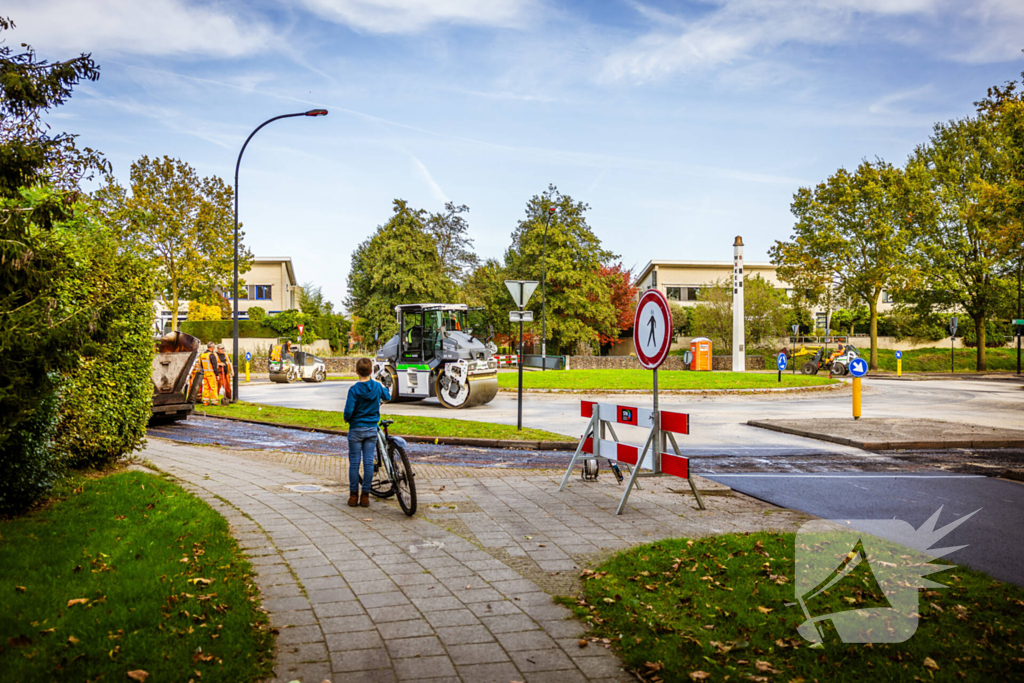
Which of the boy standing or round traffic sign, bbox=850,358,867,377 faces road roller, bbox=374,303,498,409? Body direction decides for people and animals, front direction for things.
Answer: the boy standing

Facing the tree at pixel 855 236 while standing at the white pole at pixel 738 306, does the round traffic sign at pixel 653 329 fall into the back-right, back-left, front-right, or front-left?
back-right

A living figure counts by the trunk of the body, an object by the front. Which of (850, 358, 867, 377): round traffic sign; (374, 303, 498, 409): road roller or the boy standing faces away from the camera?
the boy standing

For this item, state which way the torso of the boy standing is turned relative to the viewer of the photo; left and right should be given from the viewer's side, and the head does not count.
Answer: facing away from the viewer

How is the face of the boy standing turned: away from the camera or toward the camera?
away from the camera

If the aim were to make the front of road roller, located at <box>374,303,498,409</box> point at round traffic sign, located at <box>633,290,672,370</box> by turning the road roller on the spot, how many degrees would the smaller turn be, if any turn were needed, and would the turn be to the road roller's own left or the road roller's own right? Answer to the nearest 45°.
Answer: approximately 45° to the road roller's own right

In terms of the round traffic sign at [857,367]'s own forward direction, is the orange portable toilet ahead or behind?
behind

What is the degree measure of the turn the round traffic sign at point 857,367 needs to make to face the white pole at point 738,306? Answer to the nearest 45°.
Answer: approximately 180°

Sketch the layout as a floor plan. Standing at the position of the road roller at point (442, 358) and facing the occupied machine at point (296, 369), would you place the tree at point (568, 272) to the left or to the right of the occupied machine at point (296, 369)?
right

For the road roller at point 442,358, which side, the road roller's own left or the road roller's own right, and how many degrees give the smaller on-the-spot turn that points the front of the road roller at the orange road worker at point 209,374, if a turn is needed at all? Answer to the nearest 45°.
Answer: approximately 135° to the road roller's own right
